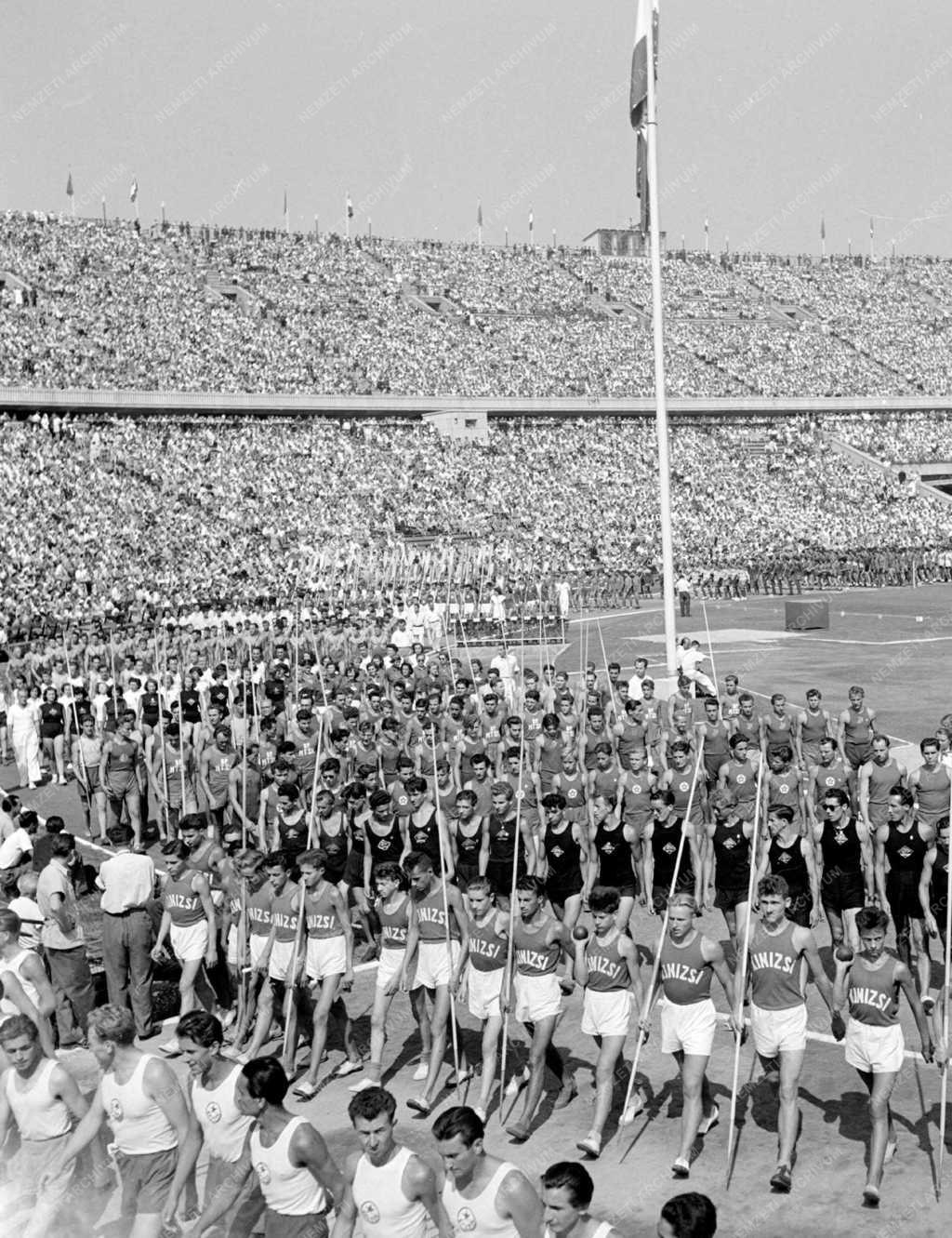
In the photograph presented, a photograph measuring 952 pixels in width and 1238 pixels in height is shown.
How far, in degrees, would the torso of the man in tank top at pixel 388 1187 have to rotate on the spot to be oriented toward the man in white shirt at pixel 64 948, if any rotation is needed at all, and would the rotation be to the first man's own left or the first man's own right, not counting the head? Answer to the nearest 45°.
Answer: approximately 90° to the first man's own right

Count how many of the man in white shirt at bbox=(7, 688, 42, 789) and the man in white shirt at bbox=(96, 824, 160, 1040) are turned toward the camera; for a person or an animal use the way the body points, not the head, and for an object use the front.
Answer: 1

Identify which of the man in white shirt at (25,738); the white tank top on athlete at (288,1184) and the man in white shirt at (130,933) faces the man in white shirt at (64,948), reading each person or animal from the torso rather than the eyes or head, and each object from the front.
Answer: the man in white shirt at (25,738)
